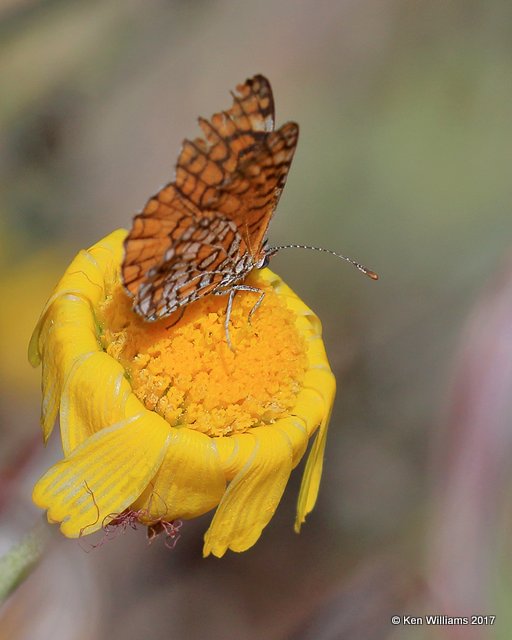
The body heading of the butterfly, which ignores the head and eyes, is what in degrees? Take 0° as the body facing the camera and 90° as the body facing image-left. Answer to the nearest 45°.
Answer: approximately 270°
